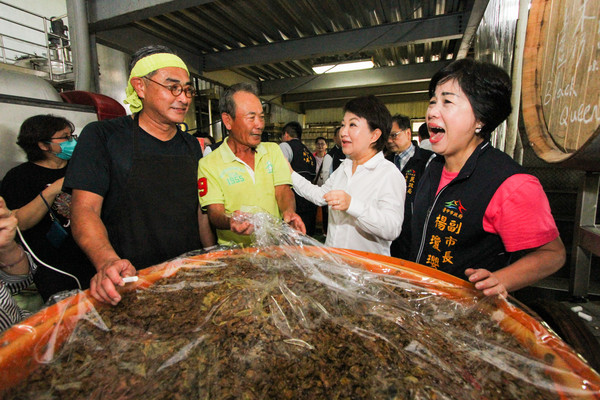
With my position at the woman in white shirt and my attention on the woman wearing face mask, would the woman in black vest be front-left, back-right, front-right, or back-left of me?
back-left

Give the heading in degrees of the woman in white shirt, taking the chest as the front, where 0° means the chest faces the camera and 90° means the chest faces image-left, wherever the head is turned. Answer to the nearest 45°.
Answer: approximately 45°

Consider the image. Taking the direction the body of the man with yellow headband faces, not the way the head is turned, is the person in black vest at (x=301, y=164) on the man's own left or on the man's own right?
on the man's own left

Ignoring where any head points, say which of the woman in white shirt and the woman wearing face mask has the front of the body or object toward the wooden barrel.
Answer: the woman wearing face mask

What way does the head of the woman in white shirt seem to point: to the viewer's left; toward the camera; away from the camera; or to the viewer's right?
to the viewer's left

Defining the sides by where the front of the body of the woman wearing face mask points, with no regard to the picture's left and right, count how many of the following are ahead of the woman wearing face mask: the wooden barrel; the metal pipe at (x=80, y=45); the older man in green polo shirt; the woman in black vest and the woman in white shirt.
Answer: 4

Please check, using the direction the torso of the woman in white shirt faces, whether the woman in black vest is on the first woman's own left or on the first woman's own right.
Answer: on the first woman's own left

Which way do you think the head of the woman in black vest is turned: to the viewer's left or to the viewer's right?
to the viewer's left

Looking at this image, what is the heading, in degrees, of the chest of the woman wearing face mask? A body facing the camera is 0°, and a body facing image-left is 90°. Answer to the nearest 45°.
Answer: approximately 315°

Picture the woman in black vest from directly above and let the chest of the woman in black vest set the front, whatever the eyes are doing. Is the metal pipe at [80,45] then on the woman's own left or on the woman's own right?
on the woman's own right
